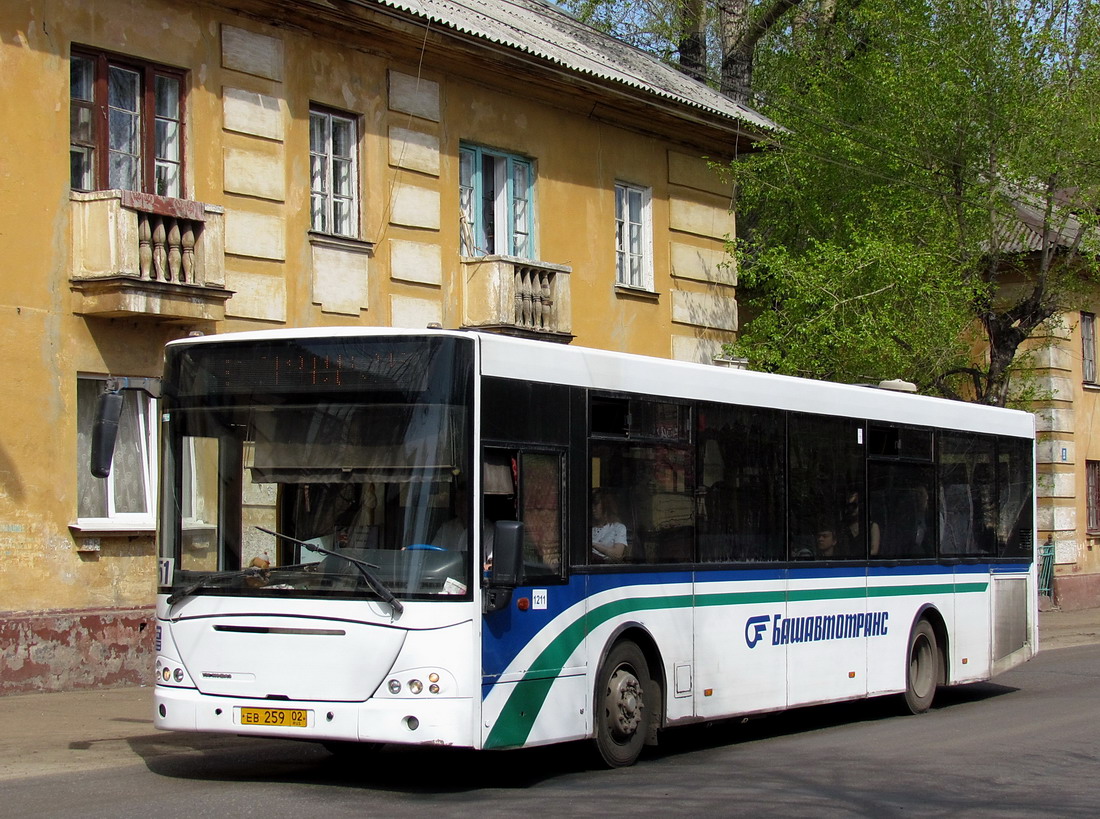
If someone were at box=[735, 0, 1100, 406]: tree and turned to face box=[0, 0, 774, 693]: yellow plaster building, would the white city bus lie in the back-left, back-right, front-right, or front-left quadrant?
front-left

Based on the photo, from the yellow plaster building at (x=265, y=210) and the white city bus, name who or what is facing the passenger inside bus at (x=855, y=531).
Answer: the yellow plaster building

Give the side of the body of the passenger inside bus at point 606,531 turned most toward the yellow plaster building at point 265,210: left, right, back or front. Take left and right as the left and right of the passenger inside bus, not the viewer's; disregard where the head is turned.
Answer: right

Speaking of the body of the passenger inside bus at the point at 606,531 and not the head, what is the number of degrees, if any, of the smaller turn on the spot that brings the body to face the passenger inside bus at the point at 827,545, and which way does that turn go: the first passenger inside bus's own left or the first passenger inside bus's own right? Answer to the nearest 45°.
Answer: approximately 180°

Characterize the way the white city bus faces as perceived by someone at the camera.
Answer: facing the viewer and to the left of the viewer

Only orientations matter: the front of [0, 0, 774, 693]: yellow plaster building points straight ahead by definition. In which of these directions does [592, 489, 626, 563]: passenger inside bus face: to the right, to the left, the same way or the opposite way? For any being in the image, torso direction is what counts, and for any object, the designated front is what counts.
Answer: to the right

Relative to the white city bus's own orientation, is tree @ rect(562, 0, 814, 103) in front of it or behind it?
behind

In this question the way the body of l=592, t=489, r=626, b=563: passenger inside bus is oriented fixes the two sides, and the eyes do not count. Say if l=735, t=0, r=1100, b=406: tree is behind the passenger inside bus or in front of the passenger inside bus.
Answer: behind

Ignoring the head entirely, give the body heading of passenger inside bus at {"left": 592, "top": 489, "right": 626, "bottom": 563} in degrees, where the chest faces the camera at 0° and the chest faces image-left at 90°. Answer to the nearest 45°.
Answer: approximately 45°

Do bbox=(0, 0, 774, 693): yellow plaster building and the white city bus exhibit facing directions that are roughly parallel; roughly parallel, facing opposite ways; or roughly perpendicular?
roughly perpendicular

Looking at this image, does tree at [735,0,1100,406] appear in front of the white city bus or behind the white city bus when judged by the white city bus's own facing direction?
behind

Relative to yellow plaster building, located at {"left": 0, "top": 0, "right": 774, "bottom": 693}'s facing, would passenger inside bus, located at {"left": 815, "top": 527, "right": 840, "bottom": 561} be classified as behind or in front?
in front

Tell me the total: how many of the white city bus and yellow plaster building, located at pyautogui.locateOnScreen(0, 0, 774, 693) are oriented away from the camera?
0

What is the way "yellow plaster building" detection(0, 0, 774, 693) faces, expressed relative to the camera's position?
facing the viewer and to the right of the viewer
